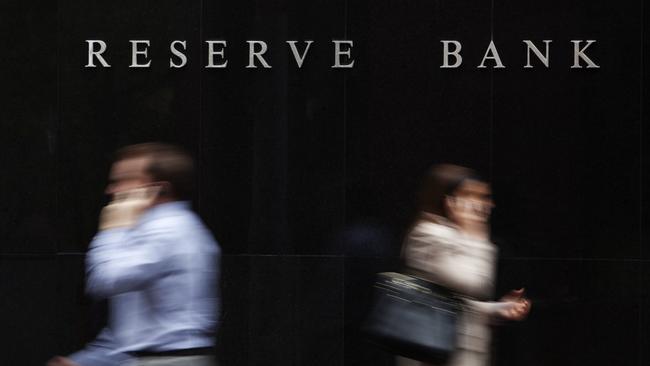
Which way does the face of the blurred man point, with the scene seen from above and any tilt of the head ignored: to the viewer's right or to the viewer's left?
to the viewer's left

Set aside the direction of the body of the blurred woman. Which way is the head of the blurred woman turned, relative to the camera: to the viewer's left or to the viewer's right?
to the viewer's right

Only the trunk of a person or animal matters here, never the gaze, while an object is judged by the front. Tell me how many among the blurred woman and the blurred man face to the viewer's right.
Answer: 1

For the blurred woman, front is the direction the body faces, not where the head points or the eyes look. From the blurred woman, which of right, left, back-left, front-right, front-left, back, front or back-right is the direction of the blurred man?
back-right

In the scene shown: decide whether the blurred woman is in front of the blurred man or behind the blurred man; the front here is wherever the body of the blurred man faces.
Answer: behind

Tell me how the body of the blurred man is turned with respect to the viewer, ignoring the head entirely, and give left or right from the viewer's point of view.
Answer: facing to the left of the viewer

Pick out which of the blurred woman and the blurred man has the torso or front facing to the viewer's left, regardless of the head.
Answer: the blurred man

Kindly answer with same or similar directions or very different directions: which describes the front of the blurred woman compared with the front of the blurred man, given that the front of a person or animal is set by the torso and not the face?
very different directions

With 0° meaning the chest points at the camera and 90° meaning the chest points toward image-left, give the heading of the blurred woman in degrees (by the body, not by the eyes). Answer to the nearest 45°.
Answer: approximately 270°
